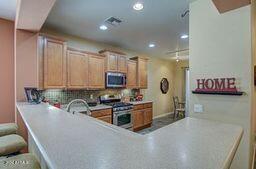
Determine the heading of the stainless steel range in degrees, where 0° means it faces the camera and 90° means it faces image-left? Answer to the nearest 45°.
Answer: approximately 315°

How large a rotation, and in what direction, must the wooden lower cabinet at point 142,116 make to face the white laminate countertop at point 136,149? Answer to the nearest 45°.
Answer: approximately 45° to its right

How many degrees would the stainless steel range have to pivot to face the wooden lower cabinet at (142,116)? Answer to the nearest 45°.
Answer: approximately 90° to its left

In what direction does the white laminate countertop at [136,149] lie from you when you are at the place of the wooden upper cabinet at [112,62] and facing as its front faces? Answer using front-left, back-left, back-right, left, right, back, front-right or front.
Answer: front-right

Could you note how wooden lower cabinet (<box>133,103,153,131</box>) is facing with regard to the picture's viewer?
facing the viewer and to the right of the viewer

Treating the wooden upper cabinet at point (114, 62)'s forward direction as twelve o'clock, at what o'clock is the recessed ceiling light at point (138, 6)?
The recessed ceiling light is roughly at 1 o'clock from the wooden upper cabinet.

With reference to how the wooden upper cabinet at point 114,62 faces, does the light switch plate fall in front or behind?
in front

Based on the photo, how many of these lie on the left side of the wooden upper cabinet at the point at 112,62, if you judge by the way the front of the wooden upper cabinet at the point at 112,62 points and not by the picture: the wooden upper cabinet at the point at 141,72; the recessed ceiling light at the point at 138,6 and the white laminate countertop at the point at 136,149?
1

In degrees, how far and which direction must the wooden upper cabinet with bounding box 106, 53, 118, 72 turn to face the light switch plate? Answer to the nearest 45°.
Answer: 0° — it already faces it

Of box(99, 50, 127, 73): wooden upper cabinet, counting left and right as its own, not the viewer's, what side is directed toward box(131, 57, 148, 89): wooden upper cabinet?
left
